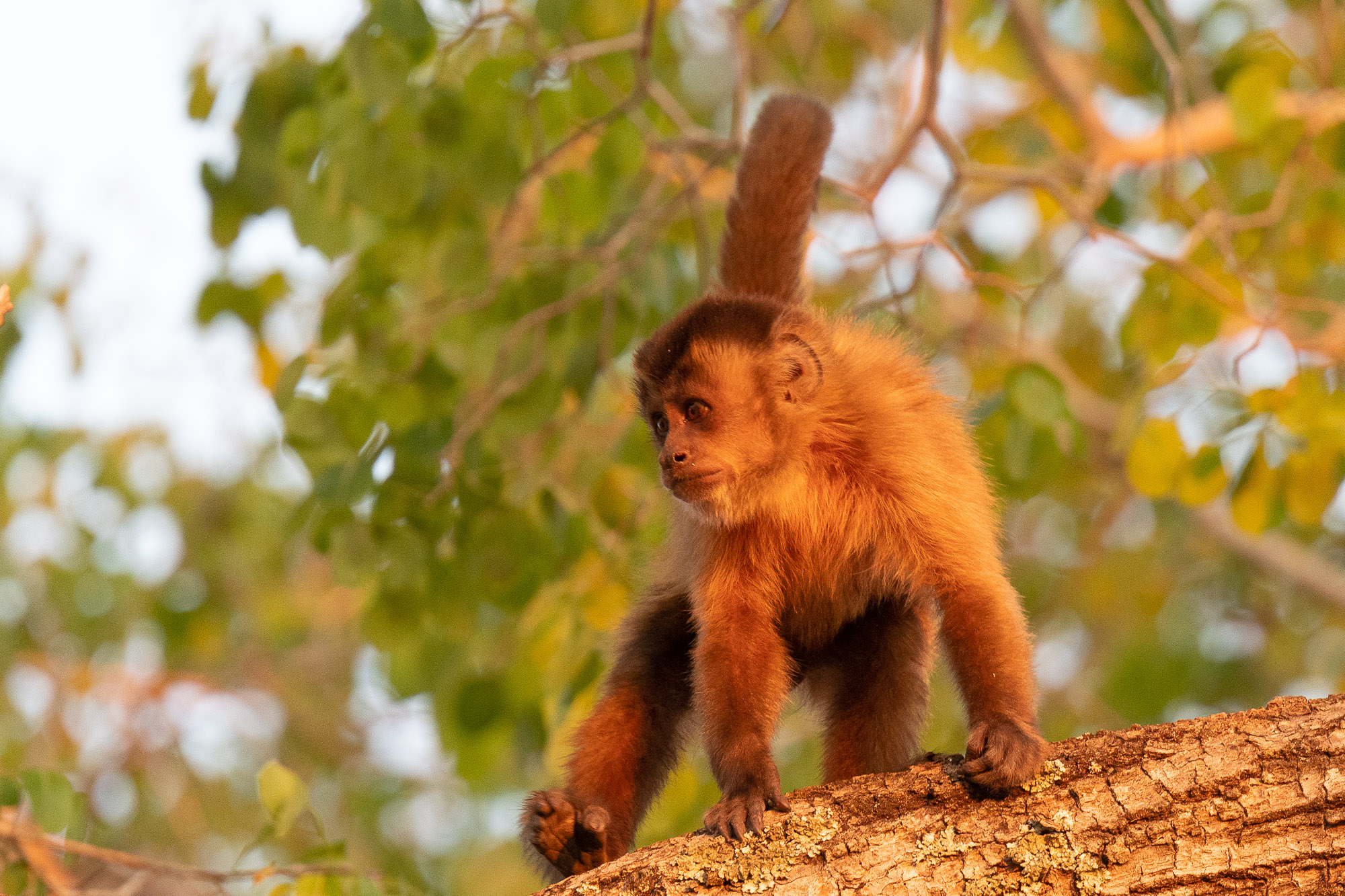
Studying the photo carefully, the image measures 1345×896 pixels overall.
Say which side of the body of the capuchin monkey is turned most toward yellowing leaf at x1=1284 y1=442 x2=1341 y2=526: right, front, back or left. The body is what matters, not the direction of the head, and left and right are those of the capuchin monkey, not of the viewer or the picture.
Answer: back

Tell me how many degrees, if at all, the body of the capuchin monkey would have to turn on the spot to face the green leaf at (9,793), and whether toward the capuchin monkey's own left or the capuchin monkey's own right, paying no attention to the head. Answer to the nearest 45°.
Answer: approximately 90° to the capuchin monkey's own right

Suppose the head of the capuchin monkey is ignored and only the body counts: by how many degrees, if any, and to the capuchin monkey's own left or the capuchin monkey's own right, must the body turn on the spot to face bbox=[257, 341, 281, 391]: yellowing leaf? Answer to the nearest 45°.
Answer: approximately 135° to the capuchin monkey's own right

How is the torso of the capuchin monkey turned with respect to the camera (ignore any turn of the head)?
toward the camera

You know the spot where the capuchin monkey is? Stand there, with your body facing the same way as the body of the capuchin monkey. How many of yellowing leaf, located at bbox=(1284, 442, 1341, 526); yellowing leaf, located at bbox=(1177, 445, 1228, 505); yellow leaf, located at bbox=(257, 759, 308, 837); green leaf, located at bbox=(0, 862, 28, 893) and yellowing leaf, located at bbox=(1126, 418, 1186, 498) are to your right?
2

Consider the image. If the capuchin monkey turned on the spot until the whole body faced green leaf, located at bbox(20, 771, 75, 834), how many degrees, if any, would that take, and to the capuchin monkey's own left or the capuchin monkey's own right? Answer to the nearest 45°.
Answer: approximately 90° to the capuchin monkey's own right

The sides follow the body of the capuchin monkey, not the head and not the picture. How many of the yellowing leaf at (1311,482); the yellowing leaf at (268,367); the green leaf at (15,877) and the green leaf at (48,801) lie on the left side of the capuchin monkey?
1

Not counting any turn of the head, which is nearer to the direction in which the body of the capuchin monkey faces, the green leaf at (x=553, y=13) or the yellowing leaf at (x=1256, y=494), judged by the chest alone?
the green leaf

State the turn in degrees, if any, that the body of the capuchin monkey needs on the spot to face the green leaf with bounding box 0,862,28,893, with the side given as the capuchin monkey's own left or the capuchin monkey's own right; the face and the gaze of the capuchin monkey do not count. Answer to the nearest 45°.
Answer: approximately 90° to the capuchin monkey's own right

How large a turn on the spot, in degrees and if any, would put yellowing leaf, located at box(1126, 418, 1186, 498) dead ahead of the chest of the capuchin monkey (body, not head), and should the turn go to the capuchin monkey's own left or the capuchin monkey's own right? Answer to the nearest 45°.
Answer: approximately 180°
